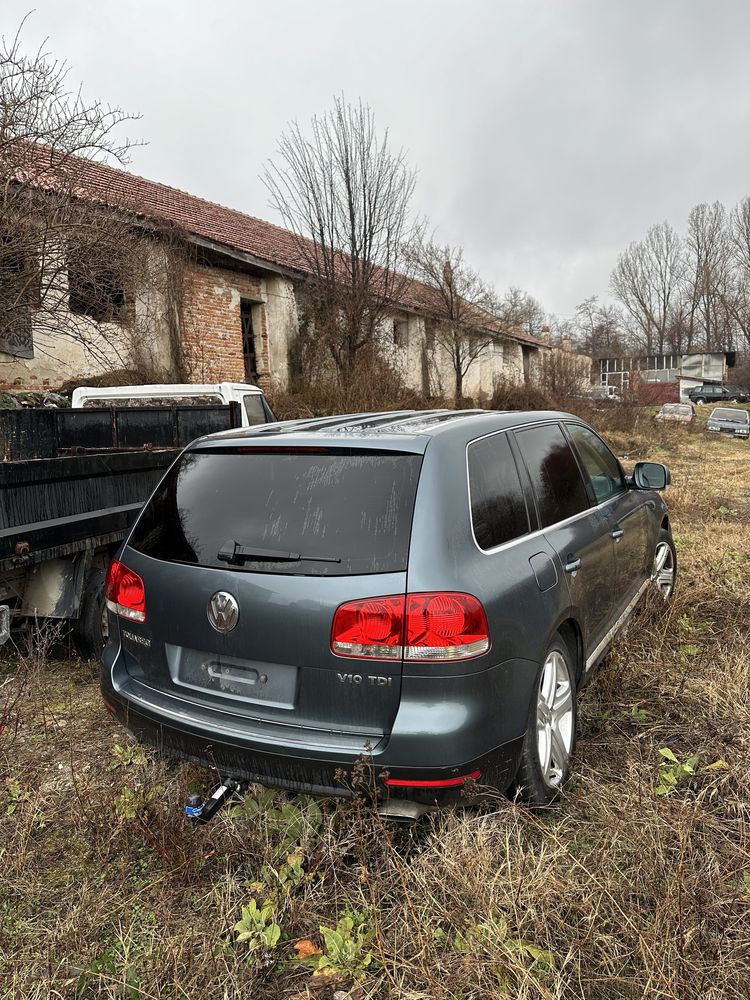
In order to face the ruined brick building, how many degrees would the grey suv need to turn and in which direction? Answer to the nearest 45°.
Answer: approximately 45° to its left

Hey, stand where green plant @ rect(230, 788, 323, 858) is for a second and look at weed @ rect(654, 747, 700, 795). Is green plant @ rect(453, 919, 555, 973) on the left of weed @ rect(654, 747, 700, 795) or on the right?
right

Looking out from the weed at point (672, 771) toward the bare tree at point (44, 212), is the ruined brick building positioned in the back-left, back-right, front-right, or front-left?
front-right

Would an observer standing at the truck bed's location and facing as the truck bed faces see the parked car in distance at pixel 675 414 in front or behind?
in front

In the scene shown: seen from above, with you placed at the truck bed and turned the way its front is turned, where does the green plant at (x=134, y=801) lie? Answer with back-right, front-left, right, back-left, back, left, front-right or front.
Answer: back-right

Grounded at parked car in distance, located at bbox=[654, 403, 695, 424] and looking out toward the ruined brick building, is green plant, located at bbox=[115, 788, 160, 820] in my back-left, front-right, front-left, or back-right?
front-left

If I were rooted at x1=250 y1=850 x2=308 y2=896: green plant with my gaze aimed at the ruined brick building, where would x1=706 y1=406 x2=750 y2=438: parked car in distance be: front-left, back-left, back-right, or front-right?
front-right

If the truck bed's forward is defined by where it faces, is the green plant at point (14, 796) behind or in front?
behind

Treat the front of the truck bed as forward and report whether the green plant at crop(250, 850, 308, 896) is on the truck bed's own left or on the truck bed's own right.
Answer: on the truck bed's own right

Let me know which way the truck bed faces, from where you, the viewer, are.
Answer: facing away from the viewer and to the right of the viewer

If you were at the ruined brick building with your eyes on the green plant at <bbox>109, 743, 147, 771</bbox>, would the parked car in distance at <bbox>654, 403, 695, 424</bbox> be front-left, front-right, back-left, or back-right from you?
back-left

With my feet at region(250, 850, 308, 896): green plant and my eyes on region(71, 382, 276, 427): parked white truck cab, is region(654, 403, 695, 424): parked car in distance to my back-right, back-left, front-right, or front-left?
front-right

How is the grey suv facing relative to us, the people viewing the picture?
facing away from the viewer and to the right of the viewer

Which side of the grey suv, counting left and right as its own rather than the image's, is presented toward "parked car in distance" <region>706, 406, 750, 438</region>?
front

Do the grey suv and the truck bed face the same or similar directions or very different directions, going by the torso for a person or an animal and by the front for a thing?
same or similar directions
